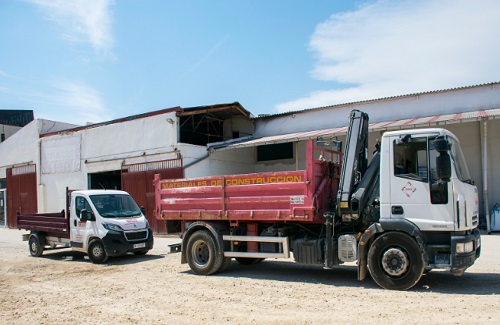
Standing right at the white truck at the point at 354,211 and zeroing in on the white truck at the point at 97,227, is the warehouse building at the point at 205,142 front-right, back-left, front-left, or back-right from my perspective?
front-right

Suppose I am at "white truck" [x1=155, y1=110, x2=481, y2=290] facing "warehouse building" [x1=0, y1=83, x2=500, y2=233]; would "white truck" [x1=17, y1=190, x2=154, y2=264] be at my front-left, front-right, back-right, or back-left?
front-left

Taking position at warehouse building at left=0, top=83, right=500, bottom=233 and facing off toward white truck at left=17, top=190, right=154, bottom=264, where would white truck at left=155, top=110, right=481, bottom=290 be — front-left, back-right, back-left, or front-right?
front-left

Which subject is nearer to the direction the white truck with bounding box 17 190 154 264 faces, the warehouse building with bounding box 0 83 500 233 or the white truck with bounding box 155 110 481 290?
the white truck

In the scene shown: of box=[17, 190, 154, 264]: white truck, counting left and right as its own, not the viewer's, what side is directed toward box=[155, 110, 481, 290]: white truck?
front

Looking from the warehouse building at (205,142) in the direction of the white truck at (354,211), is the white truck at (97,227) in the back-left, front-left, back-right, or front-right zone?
front-right

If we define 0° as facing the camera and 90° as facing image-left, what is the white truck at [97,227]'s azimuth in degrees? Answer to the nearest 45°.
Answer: approximately 315°
